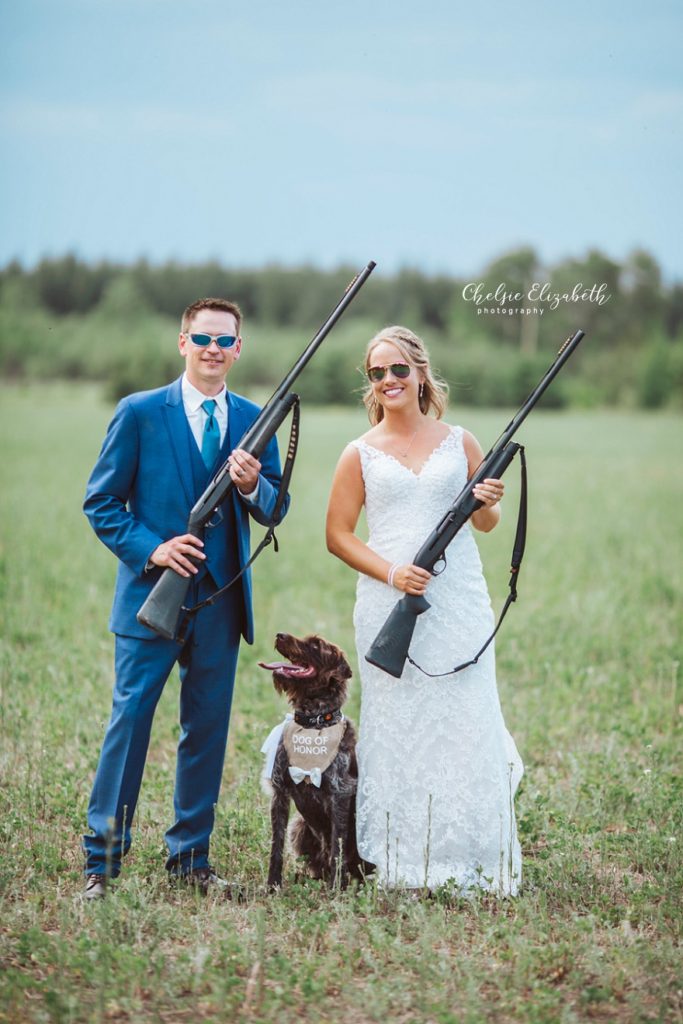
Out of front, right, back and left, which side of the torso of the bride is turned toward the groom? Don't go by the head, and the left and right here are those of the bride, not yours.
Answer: right

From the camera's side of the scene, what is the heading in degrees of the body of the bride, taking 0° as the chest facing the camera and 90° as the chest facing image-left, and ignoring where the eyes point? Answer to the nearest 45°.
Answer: approximately 0°
